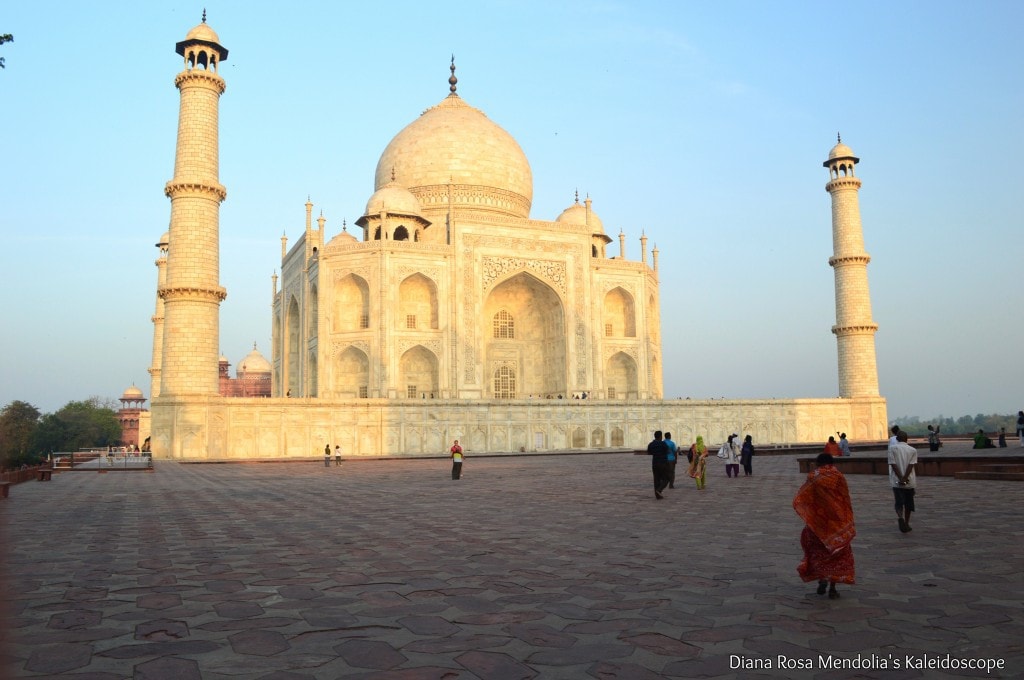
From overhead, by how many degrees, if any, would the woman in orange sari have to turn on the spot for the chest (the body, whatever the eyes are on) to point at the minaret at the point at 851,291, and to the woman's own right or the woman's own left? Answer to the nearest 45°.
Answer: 0° — they already face it

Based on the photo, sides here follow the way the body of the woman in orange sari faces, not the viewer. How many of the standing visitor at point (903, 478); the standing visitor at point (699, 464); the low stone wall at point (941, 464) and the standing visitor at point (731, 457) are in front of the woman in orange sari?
4

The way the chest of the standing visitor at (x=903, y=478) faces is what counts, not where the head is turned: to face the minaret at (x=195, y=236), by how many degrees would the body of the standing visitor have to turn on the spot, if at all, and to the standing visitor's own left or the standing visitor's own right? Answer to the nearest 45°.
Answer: approximately 45° to the standing visitor's own left

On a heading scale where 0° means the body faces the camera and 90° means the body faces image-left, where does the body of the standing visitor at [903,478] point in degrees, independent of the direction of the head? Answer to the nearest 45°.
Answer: approximately 180°

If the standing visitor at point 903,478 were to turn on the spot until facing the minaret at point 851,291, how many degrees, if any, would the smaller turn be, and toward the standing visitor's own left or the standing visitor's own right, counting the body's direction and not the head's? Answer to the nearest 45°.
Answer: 0° — they already face it

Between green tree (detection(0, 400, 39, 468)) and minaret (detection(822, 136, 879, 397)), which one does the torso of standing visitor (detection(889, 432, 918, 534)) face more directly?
the minaret

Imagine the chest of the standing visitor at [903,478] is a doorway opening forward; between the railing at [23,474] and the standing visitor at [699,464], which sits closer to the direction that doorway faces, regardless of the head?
the standing visitor

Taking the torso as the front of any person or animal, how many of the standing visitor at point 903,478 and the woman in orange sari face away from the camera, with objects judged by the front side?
2

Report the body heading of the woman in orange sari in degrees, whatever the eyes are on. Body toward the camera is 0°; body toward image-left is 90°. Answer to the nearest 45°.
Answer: approximately 180°
